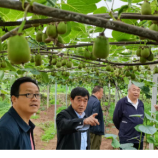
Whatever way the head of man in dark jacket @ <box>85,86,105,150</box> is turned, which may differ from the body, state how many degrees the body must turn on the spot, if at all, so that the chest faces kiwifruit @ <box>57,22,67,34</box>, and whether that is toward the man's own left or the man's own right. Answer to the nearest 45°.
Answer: approximately 90° to the man's own right

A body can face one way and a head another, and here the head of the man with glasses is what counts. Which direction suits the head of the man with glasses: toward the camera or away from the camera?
toward the camera

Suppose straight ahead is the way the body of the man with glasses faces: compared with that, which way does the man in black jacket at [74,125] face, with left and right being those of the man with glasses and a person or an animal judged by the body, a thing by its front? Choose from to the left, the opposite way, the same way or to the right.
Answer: the same way

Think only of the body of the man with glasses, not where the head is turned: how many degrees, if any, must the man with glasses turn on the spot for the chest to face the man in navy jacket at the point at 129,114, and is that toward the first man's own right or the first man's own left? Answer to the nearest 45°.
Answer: approximately 90° to the first man's own left

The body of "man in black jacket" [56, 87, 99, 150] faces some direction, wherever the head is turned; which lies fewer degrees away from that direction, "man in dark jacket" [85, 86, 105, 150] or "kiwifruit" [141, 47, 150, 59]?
the kiwifruit

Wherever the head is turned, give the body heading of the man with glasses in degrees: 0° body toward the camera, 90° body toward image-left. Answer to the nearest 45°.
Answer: approximately 315°

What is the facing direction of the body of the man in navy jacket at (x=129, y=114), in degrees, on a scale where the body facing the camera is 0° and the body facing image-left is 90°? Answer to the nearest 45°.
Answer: approximately 315°
